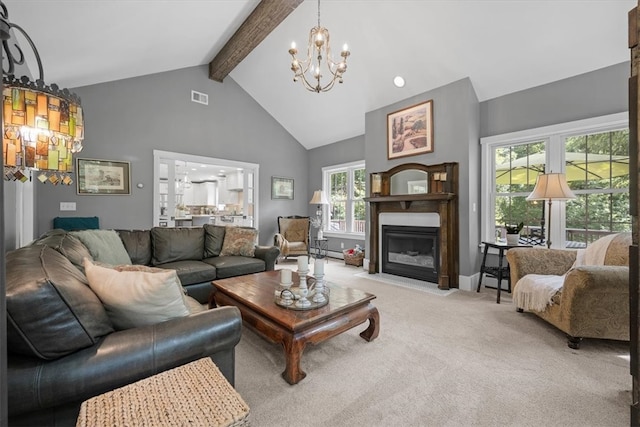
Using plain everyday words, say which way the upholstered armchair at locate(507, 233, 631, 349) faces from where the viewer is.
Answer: facing to the left of the viewer

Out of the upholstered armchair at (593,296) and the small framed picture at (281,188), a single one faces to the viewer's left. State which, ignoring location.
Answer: the upholstered armchair

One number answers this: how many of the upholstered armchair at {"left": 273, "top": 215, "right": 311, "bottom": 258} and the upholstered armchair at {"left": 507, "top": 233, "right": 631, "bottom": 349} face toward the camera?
1

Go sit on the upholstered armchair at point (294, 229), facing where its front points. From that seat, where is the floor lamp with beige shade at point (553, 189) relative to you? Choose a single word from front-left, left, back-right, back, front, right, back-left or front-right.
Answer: front-left

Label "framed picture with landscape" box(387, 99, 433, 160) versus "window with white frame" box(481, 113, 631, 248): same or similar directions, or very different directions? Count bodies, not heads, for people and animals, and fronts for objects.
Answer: same or similar directions

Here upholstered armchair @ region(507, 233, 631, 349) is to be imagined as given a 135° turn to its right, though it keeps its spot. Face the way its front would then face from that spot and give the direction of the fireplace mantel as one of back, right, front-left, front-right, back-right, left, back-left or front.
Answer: left

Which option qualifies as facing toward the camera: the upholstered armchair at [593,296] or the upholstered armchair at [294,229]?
the upholstered armchair at [294,229]

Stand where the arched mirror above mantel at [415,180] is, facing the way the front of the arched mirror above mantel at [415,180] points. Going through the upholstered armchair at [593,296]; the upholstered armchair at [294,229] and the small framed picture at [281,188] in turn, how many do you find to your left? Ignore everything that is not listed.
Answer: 1

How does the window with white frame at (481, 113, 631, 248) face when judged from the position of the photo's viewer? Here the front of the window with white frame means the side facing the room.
facing the viewer and to the left of the viewer

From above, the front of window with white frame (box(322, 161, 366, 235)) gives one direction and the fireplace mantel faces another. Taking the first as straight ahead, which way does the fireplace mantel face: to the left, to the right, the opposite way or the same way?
the same way

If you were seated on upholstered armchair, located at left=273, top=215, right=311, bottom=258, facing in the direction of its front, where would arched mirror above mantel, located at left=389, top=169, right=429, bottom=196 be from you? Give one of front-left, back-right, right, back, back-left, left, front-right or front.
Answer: front-left

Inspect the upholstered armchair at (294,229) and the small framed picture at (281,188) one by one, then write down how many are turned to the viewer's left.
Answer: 0

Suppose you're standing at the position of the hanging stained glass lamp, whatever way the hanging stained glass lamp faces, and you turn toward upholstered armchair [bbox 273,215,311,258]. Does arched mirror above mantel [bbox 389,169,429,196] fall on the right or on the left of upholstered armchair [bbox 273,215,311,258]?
right

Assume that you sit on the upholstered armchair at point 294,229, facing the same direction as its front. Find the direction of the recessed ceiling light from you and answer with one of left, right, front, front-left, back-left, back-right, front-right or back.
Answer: front-left

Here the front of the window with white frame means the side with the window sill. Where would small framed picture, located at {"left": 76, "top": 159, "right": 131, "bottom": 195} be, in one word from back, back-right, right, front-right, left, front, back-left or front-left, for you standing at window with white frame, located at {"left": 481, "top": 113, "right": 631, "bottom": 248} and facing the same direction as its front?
front

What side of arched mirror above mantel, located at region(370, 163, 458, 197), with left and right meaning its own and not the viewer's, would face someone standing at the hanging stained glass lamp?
front

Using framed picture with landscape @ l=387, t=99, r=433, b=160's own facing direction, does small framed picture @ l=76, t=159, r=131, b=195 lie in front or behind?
in front

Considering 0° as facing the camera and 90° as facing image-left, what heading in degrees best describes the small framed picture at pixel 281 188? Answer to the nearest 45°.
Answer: approximately 315°

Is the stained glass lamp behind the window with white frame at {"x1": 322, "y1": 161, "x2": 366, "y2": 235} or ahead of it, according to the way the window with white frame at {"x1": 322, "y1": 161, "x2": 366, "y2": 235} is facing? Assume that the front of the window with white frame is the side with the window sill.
ahead

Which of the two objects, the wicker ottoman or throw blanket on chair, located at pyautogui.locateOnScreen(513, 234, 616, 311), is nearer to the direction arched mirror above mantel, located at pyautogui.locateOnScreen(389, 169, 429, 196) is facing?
the wicker ottoman
